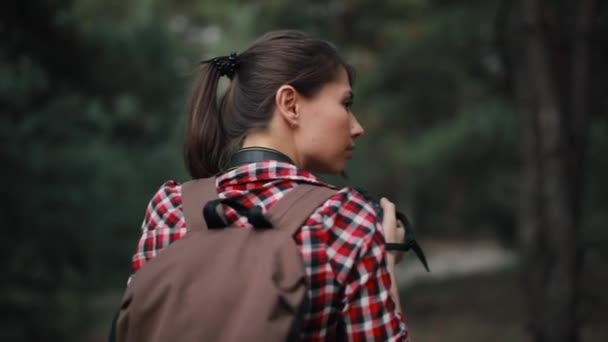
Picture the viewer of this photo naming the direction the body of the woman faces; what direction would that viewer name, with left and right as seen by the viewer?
facing away from the viewer and to the right of the viewer

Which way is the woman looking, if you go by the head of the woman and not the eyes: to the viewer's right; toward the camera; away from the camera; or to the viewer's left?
to the viewer's right

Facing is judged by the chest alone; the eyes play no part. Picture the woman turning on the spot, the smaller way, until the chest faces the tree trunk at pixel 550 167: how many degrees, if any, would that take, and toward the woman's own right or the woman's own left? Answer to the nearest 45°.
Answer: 0° — they already face it
